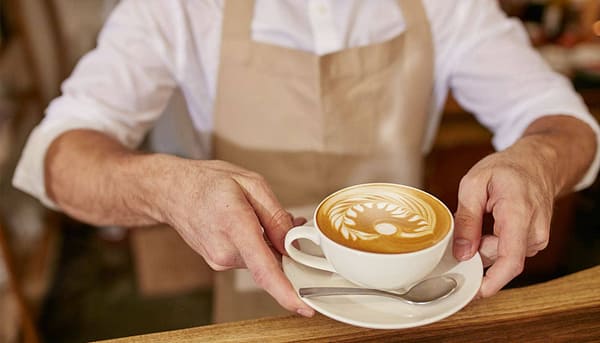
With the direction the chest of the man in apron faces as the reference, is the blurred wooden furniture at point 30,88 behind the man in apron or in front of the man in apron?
behind

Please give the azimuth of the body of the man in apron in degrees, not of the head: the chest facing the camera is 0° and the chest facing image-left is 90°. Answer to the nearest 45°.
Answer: approximately 0°
